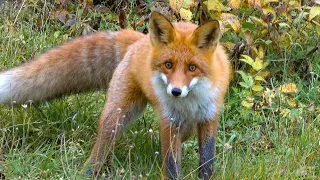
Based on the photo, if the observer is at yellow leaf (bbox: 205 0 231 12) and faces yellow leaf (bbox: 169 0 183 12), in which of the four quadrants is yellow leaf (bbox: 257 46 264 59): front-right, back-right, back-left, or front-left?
back-left

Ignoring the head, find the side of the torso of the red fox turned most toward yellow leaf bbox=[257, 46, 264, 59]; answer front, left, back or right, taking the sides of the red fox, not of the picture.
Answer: left

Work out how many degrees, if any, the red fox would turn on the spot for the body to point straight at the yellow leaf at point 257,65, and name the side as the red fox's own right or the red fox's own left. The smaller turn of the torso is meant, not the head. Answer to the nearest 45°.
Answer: approximately 90° to the red fox's own left

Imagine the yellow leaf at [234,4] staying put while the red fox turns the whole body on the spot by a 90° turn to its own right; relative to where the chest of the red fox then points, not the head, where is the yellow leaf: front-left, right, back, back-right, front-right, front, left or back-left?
back

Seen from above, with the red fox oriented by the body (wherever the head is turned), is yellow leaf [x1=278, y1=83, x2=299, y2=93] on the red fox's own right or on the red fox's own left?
on the red fox's own left

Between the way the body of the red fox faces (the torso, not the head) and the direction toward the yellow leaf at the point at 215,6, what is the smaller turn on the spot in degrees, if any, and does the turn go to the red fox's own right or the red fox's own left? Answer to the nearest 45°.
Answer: approximately 90° to the red fox's own left

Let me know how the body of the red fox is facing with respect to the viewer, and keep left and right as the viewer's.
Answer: facing the viewer and to the right of the viewer

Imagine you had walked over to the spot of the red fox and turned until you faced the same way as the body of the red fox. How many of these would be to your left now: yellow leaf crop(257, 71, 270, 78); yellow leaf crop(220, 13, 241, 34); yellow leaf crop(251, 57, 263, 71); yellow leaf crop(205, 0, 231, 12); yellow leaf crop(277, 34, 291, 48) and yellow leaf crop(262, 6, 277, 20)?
6

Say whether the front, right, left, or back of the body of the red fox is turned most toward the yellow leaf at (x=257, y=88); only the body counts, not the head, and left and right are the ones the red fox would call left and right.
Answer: left

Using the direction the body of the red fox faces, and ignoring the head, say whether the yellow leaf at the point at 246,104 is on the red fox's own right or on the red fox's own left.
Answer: on the red fox's own left
